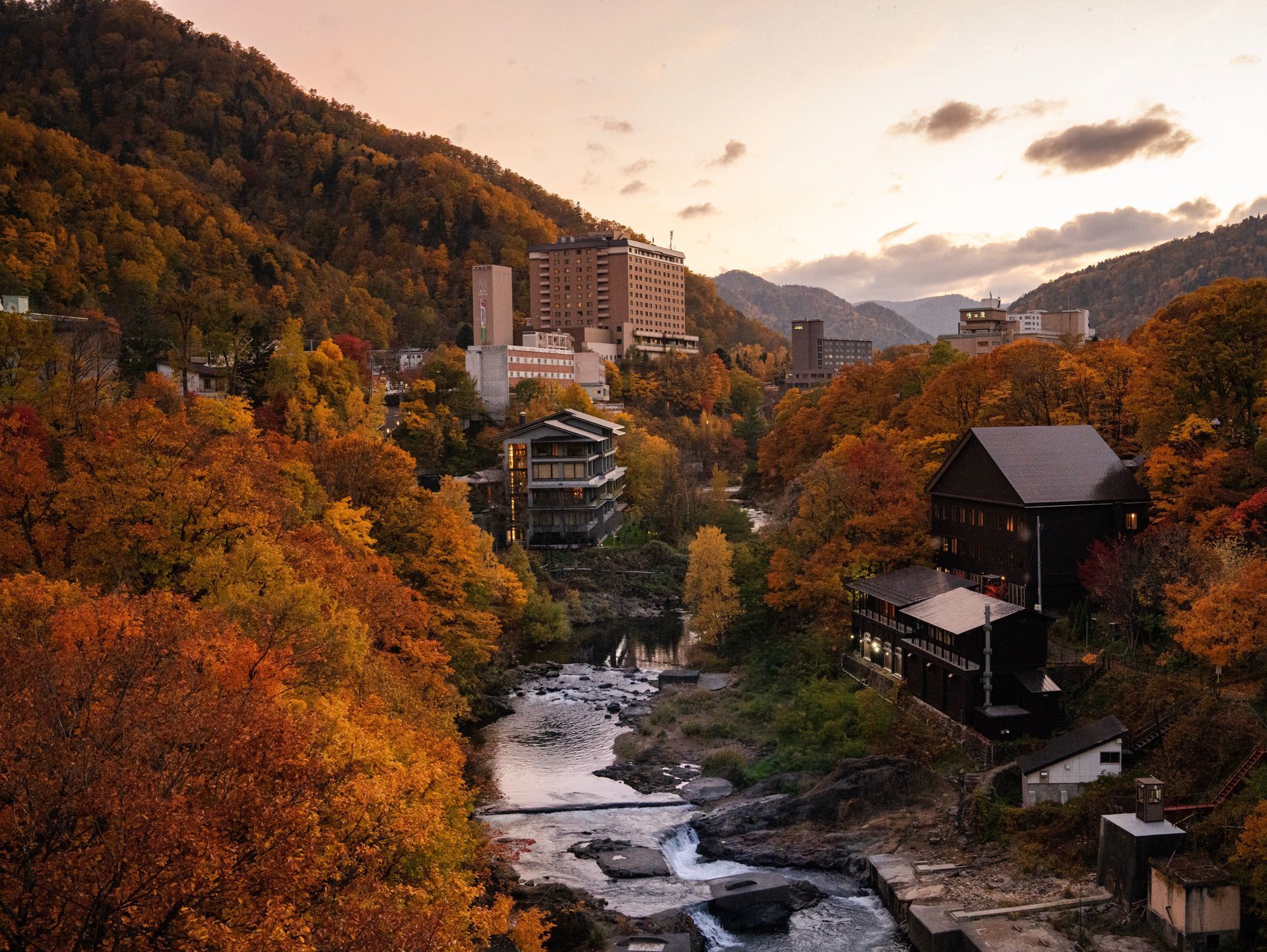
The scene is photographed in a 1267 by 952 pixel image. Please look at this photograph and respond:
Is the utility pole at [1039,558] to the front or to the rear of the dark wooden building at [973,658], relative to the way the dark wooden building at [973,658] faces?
to the rear

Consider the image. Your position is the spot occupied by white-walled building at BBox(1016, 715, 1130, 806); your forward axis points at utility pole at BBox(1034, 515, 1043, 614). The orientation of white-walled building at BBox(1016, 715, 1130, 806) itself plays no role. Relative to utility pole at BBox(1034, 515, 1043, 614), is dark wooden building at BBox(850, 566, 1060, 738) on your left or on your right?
left

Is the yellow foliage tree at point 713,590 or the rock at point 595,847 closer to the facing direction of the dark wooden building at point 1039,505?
the rock

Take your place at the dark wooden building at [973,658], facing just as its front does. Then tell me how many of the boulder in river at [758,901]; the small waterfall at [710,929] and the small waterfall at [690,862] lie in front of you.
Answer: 3

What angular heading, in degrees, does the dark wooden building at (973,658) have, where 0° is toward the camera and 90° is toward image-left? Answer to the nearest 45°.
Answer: approximately 45°

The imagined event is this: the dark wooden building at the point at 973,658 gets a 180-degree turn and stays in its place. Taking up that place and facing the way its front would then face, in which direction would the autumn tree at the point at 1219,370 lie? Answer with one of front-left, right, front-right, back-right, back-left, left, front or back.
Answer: front

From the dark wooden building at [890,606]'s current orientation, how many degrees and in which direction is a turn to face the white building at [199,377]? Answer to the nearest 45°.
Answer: approximately 45° to its right

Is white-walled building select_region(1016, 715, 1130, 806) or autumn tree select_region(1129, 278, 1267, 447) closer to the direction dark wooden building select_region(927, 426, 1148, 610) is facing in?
the white-walled building
